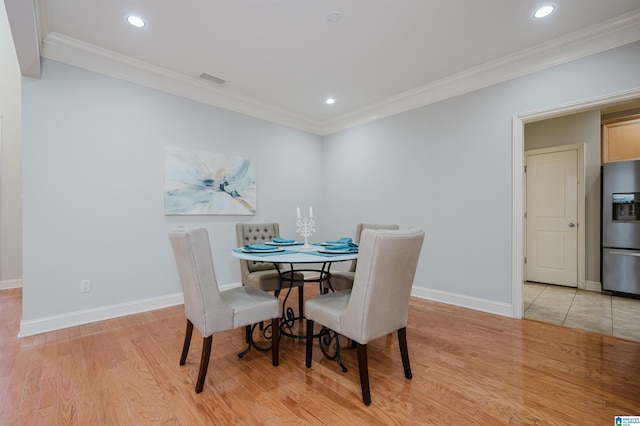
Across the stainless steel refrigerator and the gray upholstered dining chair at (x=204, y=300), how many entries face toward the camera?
1

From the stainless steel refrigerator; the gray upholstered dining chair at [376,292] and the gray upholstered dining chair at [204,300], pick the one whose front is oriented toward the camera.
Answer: the stainless steel refrigerator

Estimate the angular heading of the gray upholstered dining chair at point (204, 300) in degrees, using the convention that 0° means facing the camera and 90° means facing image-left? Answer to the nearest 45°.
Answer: approximately 225°

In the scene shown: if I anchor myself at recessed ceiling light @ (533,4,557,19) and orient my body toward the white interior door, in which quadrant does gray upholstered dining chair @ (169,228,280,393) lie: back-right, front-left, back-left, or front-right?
back-left

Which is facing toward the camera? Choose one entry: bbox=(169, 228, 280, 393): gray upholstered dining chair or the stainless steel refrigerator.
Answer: the stainless steel refrigerator

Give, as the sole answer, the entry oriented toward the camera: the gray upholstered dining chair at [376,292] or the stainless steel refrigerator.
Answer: the stainless steel refrigerator

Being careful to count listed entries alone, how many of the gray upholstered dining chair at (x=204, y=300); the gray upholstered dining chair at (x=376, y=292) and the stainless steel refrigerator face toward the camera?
1

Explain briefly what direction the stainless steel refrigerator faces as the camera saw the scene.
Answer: facing the viewer
